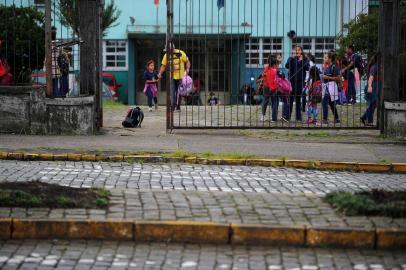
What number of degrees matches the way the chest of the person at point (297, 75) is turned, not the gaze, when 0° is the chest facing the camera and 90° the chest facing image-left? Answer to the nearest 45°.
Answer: approximately 0°

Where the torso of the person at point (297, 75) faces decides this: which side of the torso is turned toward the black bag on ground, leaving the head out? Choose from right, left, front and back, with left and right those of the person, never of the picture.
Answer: right

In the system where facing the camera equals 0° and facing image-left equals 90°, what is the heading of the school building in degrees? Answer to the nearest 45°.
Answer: approximately 0°

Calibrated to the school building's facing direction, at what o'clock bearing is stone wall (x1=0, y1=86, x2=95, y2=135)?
The stone wall is roughly at 2 o'clock from the school building.

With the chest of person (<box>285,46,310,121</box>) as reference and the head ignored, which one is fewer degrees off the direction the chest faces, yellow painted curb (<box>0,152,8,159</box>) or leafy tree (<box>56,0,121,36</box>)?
the yellow painted curb

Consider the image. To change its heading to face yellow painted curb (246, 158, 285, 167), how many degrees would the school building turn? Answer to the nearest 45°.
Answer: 0° — it already faces it

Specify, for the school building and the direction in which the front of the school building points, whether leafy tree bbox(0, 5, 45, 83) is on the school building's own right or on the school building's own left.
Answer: on the school building's own right
